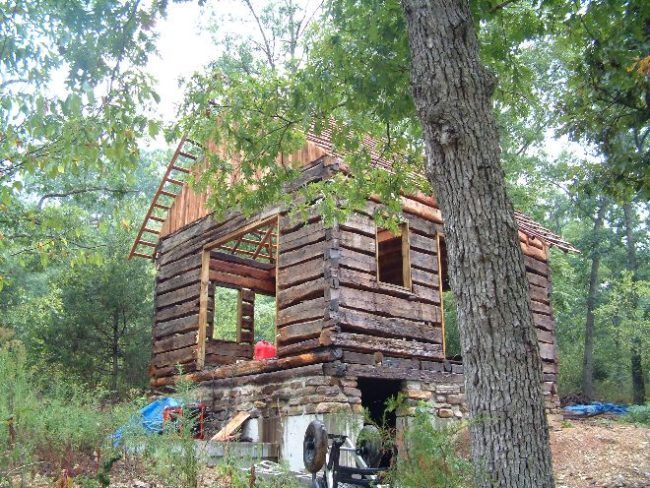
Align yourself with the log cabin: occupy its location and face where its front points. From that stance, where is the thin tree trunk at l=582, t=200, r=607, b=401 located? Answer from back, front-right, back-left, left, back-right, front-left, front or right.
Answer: left

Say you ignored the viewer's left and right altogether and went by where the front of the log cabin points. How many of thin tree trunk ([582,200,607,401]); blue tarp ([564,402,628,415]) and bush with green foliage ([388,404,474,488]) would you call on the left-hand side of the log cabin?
2

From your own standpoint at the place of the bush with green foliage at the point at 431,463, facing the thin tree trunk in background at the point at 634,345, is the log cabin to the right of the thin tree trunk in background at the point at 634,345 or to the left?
left

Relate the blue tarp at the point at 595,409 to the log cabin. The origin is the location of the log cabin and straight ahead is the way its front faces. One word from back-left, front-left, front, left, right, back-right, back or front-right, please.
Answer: left

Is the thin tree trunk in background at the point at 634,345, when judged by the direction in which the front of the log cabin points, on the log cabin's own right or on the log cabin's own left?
on the log cabin's own left

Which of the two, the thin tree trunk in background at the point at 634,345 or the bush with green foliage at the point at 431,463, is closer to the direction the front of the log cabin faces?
the bush with green foliage

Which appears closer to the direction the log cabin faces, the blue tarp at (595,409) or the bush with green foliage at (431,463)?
the bush with green foliage

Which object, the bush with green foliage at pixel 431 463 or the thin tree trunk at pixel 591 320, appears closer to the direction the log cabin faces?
the bush with green foliage
